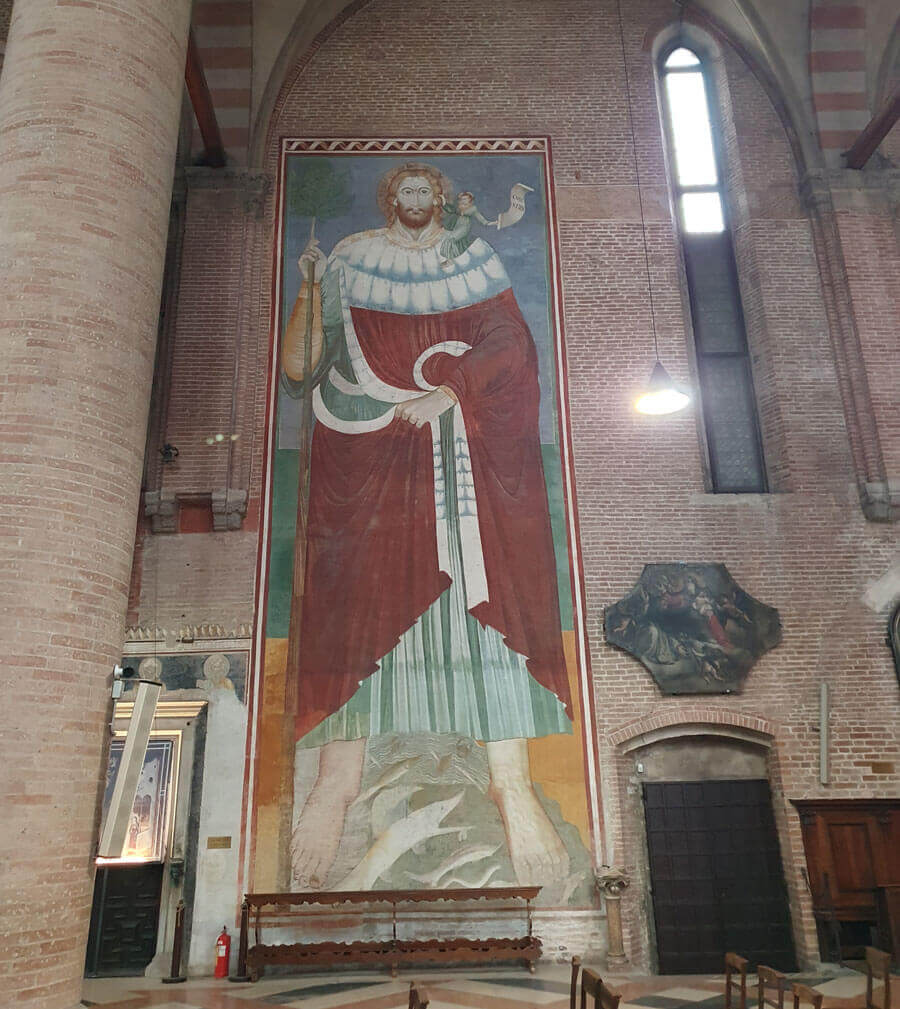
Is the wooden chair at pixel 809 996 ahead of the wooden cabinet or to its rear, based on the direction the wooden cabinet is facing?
ahead

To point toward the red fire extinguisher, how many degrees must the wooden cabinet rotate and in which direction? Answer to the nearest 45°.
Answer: approximately 45° to its right

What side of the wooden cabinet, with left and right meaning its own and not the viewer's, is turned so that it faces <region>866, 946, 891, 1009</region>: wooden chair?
front

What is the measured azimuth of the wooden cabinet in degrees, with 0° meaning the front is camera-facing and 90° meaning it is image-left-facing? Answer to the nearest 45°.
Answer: approximately 0°

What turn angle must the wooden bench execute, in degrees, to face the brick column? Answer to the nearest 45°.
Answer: approximately 45° to its right

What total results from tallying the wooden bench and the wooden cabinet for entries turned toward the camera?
2

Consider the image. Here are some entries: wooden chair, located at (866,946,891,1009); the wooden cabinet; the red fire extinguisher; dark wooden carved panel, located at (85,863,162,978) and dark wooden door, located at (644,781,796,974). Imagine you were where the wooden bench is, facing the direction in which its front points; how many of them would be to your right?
2

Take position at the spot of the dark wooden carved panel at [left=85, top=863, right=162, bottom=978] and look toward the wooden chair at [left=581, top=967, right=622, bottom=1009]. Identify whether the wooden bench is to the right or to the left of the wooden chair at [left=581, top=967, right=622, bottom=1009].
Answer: left

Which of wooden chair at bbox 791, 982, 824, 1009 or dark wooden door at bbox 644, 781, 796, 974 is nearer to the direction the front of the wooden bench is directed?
the wooden chair

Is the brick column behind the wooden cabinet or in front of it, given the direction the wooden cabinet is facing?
in front

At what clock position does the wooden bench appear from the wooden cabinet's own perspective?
The wooden bench is roughly at 2 o'clock from the wooden cabinet.

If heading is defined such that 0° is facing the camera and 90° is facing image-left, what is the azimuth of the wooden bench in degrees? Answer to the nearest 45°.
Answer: approximately 0°

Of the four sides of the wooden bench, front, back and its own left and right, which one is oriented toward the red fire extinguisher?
right
